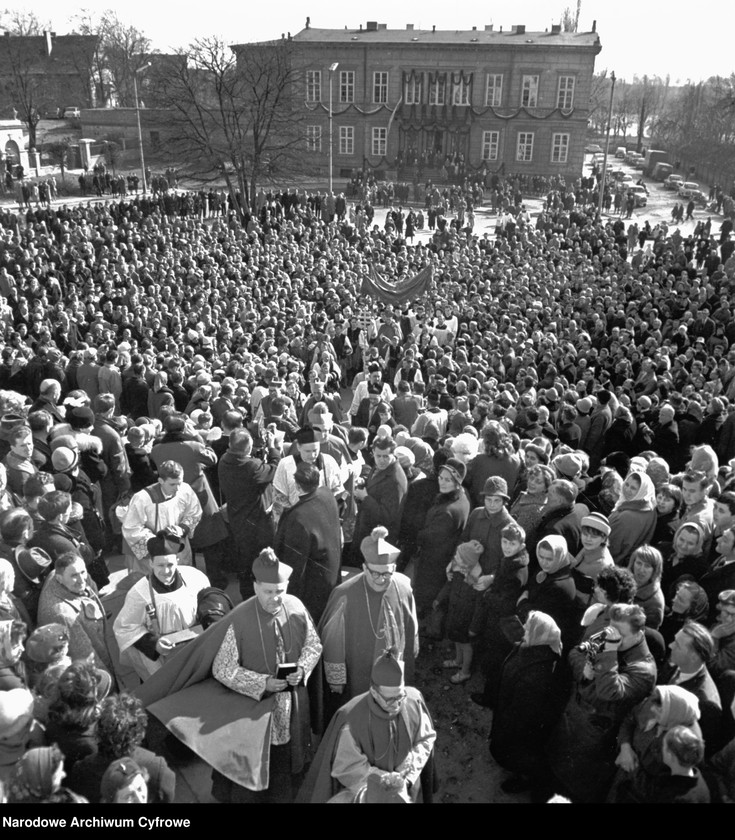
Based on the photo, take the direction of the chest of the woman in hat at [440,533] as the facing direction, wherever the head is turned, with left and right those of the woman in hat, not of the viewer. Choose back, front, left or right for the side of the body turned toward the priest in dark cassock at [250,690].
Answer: front

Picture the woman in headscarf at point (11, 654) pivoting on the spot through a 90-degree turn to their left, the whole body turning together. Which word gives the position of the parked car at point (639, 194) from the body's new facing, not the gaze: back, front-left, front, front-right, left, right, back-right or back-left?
front-right

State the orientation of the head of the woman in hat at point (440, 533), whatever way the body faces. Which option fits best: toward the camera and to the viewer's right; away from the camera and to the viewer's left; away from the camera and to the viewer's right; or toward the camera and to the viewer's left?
toward the camera and to the viewer's left

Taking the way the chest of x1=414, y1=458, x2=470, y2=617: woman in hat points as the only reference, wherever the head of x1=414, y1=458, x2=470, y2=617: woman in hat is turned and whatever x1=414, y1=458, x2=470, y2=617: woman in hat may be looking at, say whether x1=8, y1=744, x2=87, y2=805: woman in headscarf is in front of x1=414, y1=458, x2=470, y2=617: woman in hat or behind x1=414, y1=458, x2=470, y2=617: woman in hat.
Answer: in front

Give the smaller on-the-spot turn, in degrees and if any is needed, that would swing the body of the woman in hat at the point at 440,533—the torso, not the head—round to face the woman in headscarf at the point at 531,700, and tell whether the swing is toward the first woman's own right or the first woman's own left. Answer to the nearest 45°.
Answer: approximately 45° to the first woman's own left

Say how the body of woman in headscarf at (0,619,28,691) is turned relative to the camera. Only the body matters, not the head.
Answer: to the viewer's right

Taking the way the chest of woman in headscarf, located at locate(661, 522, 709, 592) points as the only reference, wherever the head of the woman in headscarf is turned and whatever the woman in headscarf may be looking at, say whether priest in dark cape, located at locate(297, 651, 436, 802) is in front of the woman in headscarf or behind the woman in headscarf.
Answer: in front

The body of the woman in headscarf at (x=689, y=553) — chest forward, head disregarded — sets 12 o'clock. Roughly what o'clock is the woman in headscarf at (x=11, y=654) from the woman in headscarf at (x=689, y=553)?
the woman in headscarf at (x=11, y=654) is roughly at 12 o'clock from the woman in headscarf at (x=689, y=553).

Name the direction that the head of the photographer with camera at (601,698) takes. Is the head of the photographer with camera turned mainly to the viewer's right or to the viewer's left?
to the viewer's left

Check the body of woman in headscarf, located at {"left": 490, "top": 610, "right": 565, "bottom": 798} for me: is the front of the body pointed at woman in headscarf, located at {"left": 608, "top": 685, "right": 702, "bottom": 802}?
no

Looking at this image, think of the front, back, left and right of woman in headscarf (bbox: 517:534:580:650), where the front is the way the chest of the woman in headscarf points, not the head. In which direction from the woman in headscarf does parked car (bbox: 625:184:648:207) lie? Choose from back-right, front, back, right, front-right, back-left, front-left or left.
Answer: back-right

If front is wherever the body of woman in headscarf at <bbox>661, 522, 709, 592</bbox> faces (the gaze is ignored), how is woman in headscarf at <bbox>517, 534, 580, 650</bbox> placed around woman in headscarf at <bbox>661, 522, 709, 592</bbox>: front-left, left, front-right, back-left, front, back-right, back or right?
front

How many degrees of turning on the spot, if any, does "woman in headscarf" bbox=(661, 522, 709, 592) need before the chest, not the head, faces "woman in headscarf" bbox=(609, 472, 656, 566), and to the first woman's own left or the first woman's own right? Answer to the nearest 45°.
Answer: approximately 90° to the first woman's own right

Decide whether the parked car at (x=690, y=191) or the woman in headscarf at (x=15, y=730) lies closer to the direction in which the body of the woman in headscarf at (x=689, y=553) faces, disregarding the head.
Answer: the woman in headscarf

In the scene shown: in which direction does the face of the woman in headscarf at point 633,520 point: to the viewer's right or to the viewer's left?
to the viewer's left

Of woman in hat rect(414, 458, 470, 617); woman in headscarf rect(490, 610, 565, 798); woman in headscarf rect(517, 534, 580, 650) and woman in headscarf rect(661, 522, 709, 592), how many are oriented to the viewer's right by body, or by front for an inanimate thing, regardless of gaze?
0

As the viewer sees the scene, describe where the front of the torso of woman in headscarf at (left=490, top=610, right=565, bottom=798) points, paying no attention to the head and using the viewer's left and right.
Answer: facing away from the viewer and to the left of the viewer

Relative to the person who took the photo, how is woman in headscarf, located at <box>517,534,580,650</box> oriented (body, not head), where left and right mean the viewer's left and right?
facing the viewer and to the left of the viewer

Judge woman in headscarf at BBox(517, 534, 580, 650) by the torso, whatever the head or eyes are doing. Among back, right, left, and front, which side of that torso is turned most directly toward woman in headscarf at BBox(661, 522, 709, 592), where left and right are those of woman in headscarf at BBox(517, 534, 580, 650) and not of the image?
back
